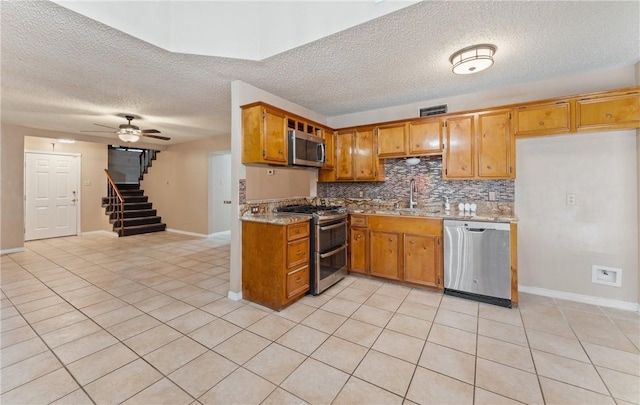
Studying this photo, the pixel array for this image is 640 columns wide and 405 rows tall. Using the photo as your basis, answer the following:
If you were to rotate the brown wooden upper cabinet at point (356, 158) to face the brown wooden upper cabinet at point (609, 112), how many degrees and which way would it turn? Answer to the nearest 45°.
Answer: approximately 90° to its left

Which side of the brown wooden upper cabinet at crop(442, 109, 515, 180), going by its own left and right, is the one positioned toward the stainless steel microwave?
right

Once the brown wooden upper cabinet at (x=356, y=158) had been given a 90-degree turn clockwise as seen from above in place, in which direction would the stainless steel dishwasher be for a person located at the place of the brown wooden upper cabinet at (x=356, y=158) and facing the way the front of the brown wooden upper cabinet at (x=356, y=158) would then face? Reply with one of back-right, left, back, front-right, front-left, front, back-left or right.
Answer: back

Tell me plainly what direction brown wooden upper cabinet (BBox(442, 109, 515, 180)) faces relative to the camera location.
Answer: facing the viewer

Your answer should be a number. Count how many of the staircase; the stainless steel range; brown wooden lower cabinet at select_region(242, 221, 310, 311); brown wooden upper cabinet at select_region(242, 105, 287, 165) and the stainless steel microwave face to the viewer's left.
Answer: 0

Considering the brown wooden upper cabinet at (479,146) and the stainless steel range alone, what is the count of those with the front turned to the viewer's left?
0

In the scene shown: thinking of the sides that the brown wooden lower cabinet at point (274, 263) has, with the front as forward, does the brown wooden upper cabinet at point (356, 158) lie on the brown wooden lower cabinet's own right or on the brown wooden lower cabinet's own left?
on the brown wooden lower cabinet's own left

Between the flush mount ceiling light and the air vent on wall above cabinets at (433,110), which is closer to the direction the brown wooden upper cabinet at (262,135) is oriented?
the flush mount ceiling light

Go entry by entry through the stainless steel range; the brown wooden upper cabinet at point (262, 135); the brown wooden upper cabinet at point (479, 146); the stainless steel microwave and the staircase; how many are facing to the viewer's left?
0

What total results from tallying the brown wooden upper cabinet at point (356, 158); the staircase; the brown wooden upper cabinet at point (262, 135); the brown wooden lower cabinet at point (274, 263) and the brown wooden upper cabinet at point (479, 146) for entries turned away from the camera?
0

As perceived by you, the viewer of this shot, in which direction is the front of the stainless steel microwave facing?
facing the viewer and to the right of the viewer

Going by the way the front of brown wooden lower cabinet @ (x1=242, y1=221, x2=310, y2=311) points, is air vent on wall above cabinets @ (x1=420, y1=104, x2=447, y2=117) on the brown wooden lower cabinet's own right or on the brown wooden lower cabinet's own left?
on the brown wooden lower cabinet's own left

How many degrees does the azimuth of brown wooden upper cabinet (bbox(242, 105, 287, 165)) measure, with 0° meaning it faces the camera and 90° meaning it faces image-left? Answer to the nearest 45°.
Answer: approximately 315°

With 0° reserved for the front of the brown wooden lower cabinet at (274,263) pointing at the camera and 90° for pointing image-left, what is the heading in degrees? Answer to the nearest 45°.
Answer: approximately 315°

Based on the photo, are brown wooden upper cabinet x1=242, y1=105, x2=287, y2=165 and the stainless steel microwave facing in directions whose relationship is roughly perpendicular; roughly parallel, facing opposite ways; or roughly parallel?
roughly parallel
